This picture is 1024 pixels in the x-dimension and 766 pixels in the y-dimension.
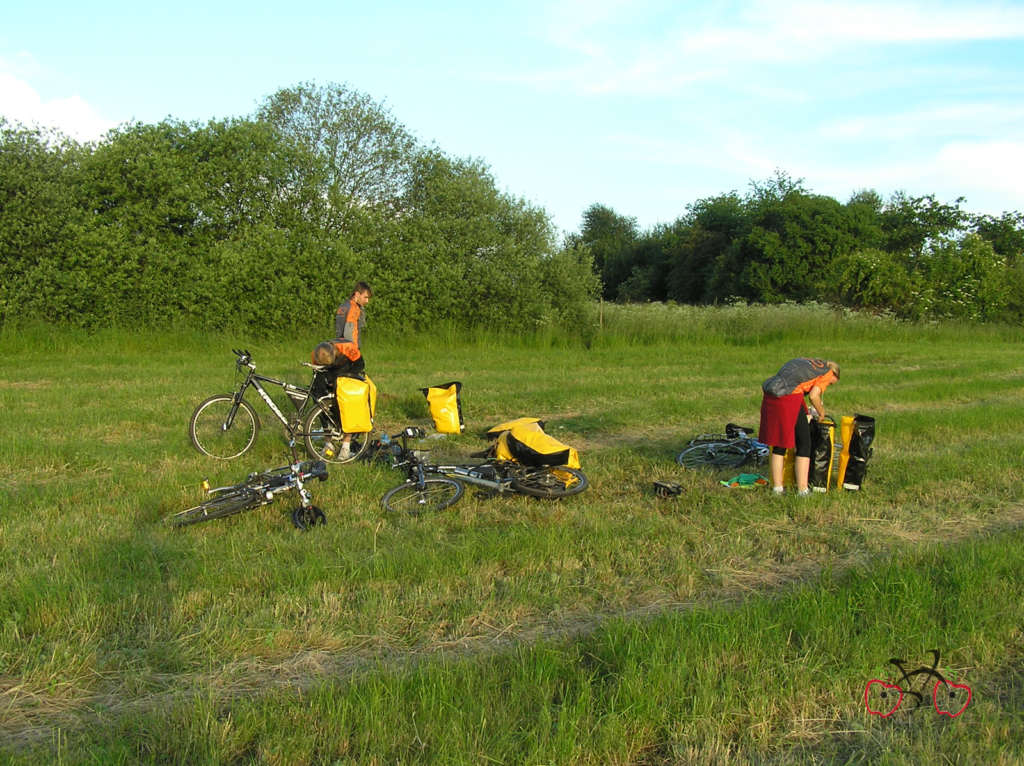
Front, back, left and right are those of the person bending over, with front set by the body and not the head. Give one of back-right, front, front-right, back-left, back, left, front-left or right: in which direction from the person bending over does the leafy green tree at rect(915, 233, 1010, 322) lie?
front-left

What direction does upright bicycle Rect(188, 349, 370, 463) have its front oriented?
to the viewer's left

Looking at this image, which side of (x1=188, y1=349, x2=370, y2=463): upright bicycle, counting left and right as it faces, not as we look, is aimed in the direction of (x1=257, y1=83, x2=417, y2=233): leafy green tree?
right

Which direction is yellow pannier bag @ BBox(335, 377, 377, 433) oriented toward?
toward the camera

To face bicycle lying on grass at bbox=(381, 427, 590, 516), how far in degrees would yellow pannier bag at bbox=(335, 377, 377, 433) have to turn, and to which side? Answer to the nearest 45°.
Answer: approximately 45° to its left

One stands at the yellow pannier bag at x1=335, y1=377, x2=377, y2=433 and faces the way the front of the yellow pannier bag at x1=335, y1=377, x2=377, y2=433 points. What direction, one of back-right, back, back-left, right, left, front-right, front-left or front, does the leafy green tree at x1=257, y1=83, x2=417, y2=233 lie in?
back

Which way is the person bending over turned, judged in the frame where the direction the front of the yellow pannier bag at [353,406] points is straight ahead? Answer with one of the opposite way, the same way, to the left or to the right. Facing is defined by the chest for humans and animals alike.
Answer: to the left

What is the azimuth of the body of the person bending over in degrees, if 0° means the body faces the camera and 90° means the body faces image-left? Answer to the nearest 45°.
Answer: approximately 225°

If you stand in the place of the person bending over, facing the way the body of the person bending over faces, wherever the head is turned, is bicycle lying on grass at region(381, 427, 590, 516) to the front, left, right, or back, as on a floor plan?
back

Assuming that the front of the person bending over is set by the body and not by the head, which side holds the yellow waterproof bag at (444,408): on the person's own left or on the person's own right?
on the person's own left

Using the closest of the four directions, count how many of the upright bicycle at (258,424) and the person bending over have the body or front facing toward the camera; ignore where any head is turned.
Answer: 0

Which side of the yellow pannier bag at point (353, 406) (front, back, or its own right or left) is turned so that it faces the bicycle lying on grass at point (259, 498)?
front

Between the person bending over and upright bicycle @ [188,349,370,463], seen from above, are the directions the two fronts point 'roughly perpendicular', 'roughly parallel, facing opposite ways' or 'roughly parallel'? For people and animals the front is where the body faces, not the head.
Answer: roughly parallel, facing opposite ways

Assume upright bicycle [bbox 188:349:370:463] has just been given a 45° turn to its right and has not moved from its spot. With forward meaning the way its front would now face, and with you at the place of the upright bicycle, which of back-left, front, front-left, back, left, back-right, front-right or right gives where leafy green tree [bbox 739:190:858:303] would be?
right
